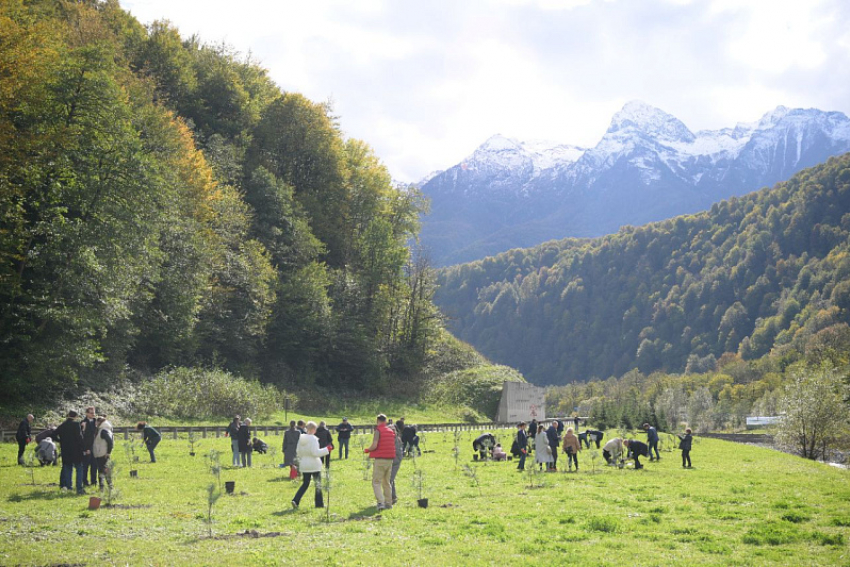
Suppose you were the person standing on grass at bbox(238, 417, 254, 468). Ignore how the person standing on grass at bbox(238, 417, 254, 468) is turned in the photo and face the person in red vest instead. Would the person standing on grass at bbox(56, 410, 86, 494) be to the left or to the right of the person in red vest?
right
